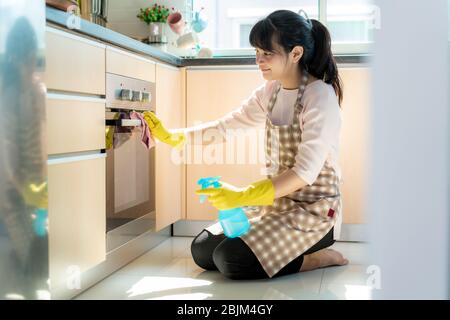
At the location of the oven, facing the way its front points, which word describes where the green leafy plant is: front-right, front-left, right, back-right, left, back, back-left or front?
back-left

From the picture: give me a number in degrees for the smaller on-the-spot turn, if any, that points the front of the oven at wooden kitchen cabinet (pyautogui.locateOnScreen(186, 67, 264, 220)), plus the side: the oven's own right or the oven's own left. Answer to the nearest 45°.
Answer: approximately 90° to the oven's own left

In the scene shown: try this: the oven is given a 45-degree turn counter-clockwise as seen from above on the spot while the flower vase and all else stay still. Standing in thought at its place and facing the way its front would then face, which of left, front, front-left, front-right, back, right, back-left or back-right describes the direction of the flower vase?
left

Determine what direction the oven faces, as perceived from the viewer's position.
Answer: facing the viewer and to the right of the viewer
